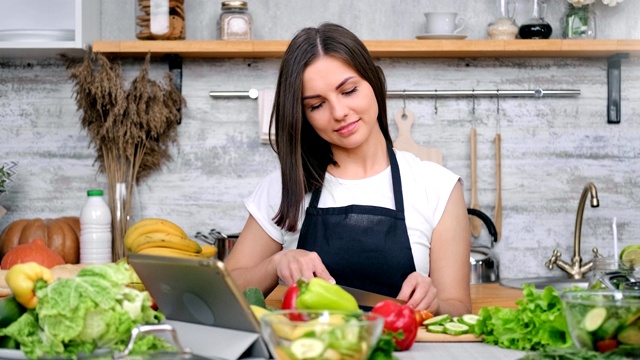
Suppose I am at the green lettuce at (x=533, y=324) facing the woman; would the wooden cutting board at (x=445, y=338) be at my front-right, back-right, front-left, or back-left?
front-left

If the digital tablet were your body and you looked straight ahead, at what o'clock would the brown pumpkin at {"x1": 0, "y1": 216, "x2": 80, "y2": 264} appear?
The brown pumpkin is roughly at 10 o'clock from the digital tablet.

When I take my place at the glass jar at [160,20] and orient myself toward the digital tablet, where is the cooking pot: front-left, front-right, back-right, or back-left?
front-left

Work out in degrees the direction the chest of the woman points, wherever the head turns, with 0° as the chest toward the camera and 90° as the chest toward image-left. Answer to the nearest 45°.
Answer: approximately 0°

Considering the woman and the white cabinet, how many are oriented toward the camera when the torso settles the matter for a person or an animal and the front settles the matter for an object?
2

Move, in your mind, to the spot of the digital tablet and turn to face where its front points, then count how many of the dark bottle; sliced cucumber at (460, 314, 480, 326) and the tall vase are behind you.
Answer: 0

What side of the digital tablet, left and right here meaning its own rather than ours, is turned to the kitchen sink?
front

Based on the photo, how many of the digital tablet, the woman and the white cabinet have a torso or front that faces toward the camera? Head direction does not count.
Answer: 2

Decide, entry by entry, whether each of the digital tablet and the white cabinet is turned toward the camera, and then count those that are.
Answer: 1

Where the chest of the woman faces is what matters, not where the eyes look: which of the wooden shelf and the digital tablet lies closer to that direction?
the digital tablet

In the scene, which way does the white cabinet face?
toward the camera

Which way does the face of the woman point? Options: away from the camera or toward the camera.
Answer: toward the camera

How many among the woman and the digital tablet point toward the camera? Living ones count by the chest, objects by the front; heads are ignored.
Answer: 1

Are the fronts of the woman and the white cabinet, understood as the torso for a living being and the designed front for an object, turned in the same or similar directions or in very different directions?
same or similar directions

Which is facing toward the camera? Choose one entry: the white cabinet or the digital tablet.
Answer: the white cabinet
